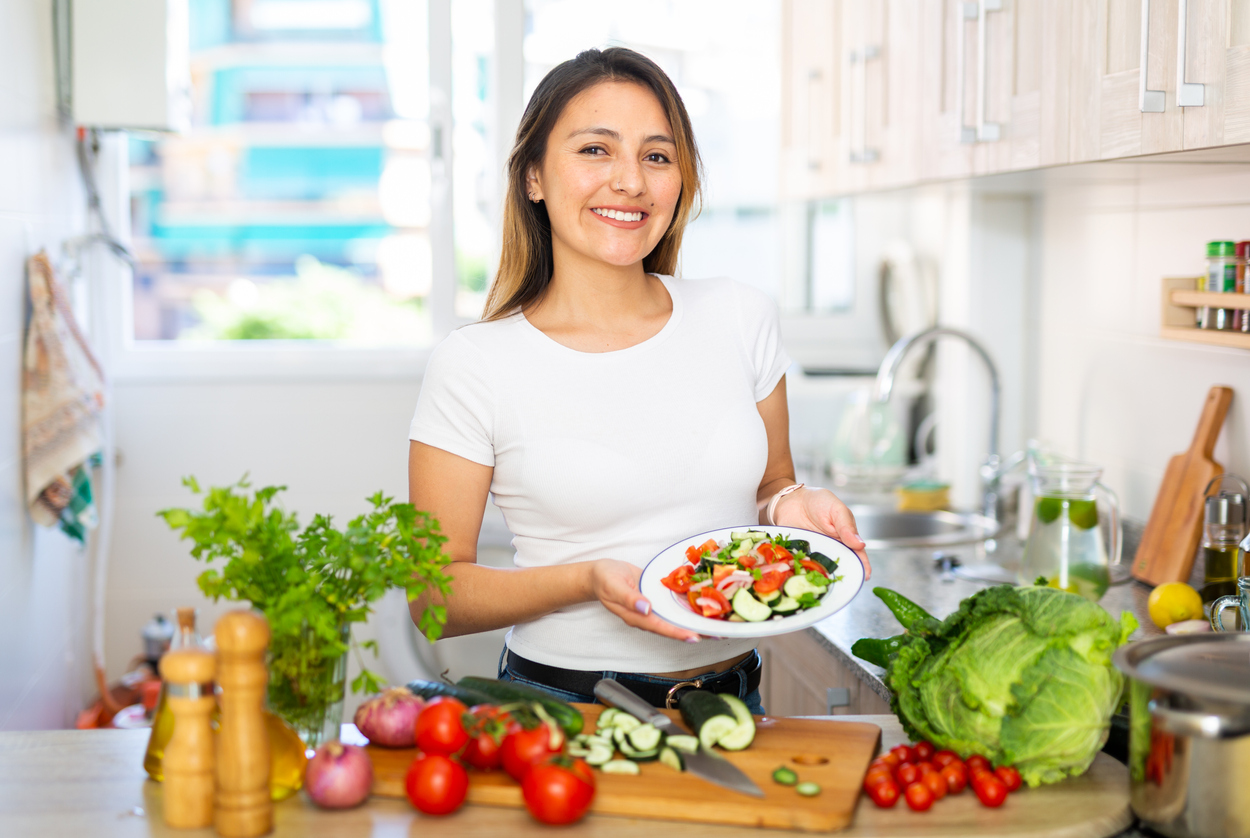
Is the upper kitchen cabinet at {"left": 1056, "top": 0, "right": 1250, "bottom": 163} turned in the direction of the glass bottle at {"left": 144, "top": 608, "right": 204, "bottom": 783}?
yes

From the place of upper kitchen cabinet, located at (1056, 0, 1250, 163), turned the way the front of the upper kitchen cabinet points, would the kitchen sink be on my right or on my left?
on my right

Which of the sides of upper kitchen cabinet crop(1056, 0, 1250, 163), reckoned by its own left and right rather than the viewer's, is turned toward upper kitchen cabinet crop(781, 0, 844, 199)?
right

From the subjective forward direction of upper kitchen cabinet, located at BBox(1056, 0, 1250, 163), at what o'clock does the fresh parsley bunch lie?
The fresh parsley bunch is roughly at 12 o'clock from the upper kitchen cabinet.

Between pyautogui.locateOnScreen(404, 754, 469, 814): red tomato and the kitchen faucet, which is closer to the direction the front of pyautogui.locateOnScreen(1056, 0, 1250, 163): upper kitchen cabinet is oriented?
the red tomato

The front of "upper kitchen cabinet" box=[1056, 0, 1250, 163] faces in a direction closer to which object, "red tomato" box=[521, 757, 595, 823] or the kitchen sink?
the red tomato

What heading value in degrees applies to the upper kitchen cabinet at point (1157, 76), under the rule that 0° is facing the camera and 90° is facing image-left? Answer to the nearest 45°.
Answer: approximately 45°

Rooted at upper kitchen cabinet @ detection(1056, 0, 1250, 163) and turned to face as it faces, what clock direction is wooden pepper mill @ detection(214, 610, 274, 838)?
The wooden pepper mill is roughly at 12 o'clock from the upper kitchen cabinet.

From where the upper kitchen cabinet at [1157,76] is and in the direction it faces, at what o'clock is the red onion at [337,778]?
The red onion is roughly at 12 o'clock from the upper kitchen cabinet.
